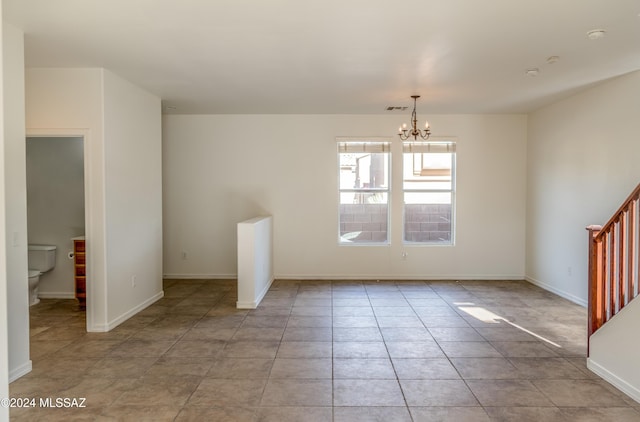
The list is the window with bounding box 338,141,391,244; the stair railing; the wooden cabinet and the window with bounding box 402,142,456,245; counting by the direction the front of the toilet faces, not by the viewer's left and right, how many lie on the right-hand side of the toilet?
0

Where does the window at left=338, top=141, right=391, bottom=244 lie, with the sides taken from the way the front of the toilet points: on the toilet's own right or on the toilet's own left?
on the toilet's own left

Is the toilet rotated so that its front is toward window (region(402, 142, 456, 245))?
no

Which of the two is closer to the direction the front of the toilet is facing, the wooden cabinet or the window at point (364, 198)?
the wooden cabinet

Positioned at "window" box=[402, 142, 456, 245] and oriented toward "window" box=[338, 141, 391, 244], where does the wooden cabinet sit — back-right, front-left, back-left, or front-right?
front-left

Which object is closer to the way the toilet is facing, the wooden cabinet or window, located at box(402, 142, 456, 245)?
the wooden cabinet

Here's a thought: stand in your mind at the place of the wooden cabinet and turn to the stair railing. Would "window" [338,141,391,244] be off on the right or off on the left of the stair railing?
left

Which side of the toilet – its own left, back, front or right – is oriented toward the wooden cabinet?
left

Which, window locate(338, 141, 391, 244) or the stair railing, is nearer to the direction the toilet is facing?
the stair railing

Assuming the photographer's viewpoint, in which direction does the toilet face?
facing the viewer and to the left of the viewer

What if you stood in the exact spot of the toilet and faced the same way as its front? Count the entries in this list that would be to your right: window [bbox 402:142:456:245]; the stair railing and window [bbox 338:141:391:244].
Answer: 0

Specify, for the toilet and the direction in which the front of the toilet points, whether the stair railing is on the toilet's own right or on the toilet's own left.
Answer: on the toilet's own left

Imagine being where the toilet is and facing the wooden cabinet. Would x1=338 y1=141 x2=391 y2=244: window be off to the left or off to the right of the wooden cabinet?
left

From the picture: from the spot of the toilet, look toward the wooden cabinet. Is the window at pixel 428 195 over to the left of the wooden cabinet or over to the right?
left

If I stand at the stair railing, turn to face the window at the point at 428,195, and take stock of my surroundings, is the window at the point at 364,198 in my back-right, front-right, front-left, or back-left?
front-left

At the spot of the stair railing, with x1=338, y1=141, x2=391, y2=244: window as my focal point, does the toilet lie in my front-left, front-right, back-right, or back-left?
front-left
